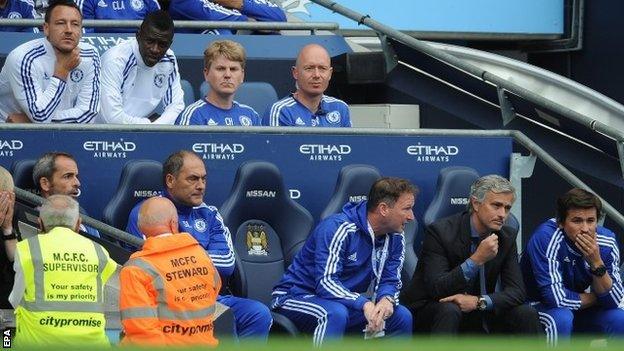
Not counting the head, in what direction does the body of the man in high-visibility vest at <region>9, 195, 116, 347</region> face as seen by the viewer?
away from the camera

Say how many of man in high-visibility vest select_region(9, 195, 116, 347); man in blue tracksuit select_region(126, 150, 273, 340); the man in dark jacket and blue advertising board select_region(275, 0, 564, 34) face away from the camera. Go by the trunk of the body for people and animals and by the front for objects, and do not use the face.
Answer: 1

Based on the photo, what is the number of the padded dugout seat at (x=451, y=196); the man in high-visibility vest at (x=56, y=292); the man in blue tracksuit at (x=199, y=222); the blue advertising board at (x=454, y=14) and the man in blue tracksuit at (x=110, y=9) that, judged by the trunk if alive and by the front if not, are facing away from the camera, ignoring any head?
1

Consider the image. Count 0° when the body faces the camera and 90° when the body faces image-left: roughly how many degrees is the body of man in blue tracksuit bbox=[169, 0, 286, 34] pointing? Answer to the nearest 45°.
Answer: approximately 0°

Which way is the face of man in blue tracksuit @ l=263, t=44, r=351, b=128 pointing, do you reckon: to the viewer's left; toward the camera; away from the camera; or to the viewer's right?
toward the camera

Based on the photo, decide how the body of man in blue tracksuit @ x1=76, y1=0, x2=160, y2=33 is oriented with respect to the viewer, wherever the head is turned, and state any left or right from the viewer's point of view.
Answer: facing the viewer

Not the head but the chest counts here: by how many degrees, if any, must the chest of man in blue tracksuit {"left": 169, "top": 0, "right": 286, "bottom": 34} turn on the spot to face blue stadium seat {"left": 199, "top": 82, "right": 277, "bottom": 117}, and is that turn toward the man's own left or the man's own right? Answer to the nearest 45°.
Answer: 0° — they already face it

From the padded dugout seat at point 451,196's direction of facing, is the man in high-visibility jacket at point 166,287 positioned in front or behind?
in front

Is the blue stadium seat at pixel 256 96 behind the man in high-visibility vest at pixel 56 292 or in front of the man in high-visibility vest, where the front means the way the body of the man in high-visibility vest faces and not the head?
in front

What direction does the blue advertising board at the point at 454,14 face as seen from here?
toward the camera

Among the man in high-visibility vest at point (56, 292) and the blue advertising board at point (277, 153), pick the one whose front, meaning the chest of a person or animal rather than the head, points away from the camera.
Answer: the man in high-visibility vest

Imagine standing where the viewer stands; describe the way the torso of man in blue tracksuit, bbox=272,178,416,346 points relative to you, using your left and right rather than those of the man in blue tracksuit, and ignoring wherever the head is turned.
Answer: facing the viewer and to the right of the viewer

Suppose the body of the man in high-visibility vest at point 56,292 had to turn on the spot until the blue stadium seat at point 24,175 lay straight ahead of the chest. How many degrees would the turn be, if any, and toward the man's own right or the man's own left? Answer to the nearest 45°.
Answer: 0° — they already face it
